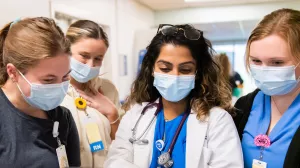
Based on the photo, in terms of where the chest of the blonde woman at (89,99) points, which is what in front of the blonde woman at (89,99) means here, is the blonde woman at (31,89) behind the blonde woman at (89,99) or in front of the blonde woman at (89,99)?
in front

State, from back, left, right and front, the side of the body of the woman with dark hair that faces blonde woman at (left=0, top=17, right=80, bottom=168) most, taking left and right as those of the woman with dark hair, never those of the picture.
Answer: right

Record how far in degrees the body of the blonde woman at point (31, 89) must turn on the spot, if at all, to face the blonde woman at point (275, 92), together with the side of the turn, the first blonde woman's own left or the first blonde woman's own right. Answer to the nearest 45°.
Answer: approximately 45° to the first blonde woman's own left

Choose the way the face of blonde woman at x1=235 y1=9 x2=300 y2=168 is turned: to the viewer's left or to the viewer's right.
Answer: to the viewer's left

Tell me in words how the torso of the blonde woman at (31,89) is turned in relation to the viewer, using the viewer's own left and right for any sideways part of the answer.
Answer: facing the viewer and to the right of the viewer

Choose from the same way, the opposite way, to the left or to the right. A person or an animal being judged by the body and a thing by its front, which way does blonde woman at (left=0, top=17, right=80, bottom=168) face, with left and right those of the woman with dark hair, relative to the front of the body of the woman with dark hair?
to the left

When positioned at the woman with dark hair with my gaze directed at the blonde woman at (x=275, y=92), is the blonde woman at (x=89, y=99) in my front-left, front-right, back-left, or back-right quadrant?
back-left

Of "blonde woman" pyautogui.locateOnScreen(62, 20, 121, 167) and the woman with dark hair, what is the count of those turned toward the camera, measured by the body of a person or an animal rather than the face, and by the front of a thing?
2

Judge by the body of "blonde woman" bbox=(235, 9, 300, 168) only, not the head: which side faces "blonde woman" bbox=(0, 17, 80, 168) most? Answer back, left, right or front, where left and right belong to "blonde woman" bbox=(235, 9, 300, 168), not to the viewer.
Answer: front
